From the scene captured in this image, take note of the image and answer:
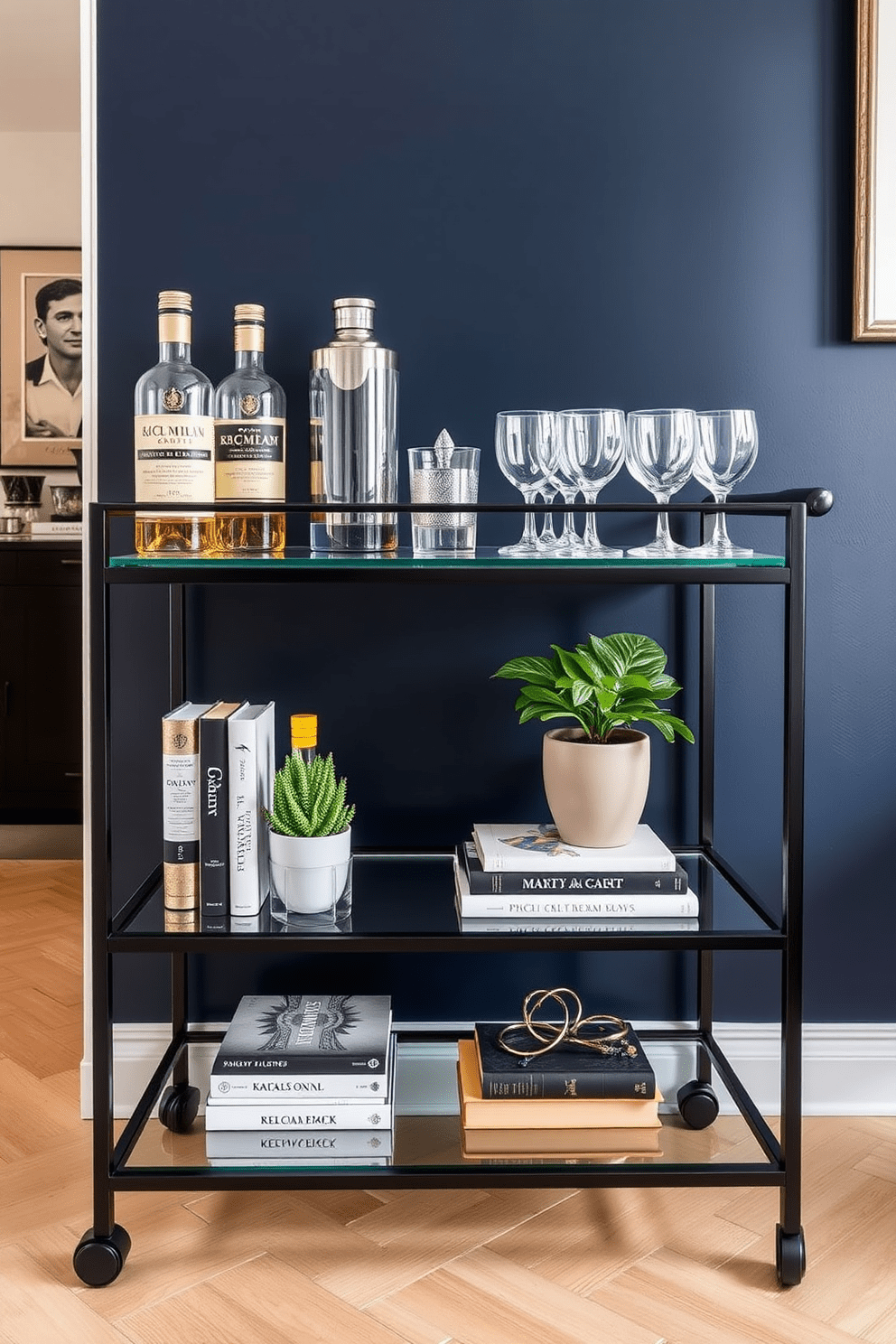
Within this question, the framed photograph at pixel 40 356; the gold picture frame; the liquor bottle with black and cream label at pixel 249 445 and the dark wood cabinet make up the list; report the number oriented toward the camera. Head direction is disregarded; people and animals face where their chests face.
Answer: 4

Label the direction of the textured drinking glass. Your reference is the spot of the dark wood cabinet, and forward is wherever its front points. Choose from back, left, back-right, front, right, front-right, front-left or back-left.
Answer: front

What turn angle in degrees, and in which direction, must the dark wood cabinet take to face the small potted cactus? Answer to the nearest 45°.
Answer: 0° — it already faces it

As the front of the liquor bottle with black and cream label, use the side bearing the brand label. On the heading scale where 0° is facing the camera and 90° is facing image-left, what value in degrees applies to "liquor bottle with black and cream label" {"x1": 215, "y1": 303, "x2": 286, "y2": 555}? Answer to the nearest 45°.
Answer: approximately 0°

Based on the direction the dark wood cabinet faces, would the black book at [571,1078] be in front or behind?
in front

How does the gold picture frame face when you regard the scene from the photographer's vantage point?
facing the viewer

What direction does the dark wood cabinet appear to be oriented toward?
toward the camera

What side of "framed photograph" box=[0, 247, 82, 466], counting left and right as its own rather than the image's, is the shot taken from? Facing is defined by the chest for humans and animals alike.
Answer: front

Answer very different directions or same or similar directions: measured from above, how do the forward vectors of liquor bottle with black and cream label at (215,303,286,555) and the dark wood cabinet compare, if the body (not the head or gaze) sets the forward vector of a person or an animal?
same or similar directions

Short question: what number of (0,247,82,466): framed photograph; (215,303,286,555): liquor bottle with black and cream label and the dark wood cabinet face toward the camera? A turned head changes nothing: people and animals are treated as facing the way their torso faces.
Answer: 3
